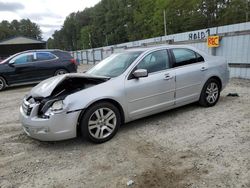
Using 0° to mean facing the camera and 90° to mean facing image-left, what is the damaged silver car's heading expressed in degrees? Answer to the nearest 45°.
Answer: approximately 45°

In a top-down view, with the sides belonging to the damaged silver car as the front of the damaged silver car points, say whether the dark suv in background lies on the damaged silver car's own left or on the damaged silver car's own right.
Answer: on the damaged silver car's own right
